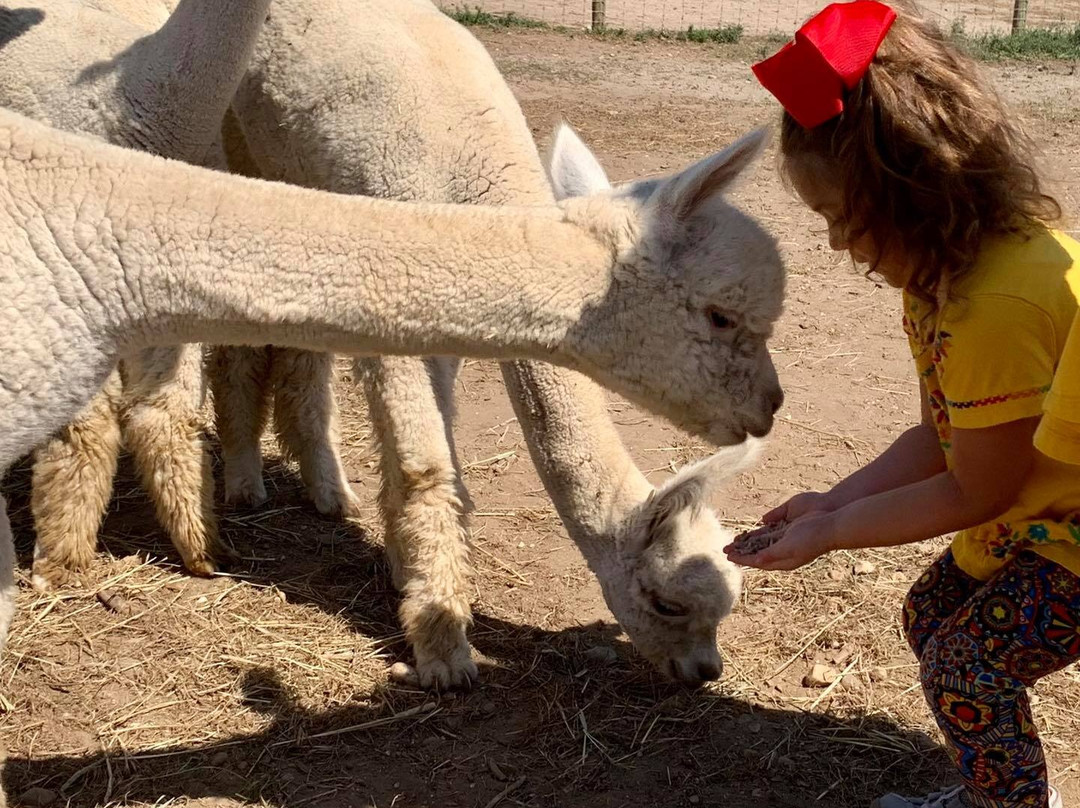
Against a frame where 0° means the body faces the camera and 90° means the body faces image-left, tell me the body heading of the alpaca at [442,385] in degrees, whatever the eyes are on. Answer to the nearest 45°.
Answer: approximately 315°

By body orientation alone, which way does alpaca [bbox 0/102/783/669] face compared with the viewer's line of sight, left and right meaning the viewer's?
facing to the right of the viewer

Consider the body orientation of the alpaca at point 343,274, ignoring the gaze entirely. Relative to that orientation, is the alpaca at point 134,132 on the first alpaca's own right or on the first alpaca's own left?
on the first alpaca's own left

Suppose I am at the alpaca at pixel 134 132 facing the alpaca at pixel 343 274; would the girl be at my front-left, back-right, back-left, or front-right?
front-left

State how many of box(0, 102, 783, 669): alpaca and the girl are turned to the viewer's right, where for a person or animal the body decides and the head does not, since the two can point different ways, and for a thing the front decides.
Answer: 1

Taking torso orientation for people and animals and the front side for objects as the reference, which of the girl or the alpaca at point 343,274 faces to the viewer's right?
the alpaca

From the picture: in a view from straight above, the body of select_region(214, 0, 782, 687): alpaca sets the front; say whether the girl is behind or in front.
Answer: in front

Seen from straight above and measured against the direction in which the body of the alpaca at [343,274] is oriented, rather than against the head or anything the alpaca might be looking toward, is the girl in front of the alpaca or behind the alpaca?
in front

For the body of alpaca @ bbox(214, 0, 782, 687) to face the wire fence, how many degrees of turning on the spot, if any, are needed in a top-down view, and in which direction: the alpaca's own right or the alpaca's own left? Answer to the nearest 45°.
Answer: approximately 135° to the alpaca's own left

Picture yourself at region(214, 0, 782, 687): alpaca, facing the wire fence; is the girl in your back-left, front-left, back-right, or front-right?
back-right

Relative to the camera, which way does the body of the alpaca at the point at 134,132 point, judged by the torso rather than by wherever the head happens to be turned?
to the viewer's right

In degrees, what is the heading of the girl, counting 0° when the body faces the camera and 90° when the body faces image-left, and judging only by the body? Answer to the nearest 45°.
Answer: approximately 90°

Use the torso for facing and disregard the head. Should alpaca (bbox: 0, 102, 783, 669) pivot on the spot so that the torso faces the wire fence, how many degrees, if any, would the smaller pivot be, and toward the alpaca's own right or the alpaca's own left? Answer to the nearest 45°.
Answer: approximately 90° to the alpaca's own left

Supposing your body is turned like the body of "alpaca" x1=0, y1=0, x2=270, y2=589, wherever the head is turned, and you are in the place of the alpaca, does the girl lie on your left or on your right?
on your right
